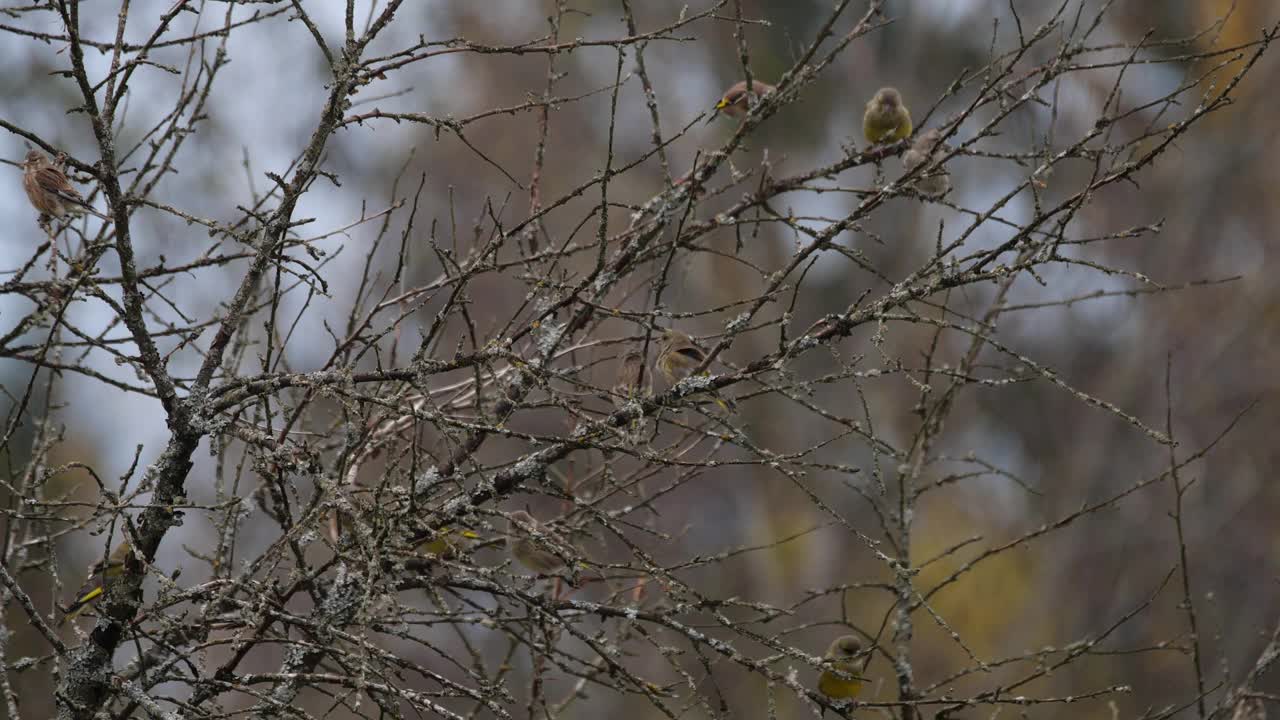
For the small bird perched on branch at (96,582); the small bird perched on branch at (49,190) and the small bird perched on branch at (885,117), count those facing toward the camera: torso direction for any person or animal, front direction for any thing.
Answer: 1

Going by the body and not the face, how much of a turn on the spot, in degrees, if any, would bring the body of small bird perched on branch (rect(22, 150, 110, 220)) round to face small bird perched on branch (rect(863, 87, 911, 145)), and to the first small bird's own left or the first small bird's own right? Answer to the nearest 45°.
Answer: approximately 180°

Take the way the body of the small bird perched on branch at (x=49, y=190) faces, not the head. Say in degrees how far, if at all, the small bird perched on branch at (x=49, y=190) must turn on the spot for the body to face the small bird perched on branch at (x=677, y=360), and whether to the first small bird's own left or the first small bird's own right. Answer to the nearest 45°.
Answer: approximately 180°

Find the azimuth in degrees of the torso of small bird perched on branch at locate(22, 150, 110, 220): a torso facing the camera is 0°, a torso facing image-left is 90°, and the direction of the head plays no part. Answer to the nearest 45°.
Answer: approximately 90°

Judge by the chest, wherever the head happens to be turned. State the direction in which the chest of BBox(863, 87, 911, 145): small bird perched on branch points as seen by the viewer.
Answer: toward the camera

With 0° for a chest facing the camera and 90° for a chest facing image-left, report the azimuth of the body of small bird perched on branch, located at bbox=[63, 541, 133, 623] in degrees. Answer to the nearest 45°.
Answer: approximately 270°
